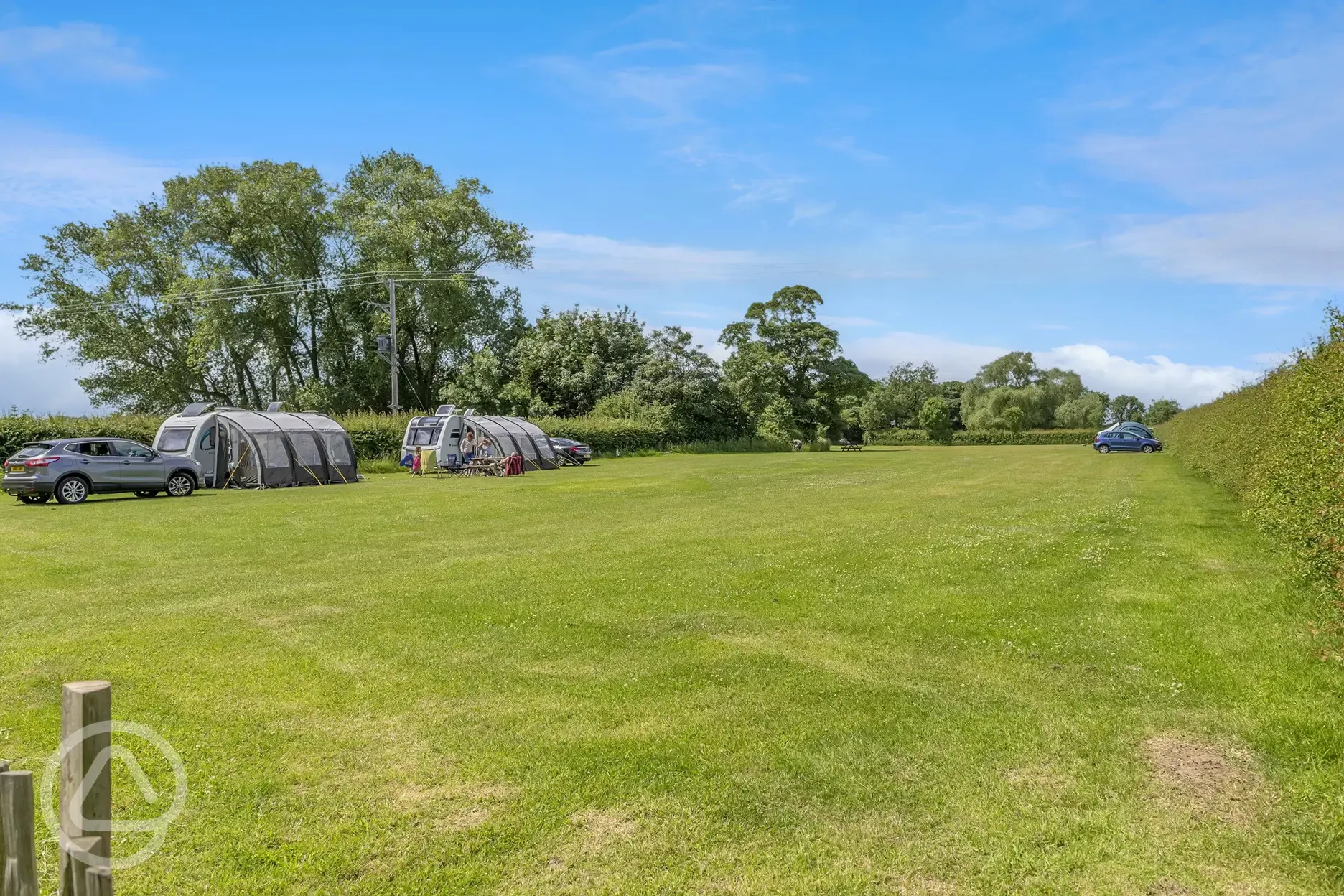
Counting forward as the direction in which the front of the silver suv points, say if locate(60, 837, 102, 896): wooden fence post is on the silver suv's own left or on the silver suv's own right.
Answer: on the silver suv's own right

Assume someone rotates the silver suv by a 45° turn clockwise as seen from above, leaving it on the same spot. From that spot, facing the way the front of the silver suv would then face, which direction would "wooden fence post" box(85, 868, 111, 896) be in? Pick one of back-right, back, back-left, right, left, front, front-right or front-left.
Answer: right

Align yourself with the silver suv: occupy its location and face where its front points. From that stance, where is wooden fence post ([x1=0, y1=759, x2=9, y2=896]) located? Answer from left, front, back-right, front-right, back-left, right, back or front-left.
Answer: back-right

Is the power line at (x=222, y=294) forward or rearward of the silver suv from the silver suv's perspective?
forward

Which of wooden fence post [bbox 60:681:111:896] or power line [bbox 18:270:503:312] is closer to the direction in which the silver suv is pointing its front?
the power line

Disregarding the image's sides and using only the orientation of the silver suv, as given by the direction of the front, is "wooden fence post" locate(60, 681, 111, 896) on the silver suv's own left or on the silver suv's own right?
on the silver suv's own right

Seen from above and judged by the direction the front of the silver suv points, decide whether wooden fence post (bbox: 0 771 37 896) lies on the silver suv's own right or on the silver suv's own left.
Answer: on the silver suv's own right

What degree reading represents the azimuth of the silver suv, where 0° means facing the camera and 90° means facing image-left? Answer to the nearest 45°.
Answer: approximately 225°
